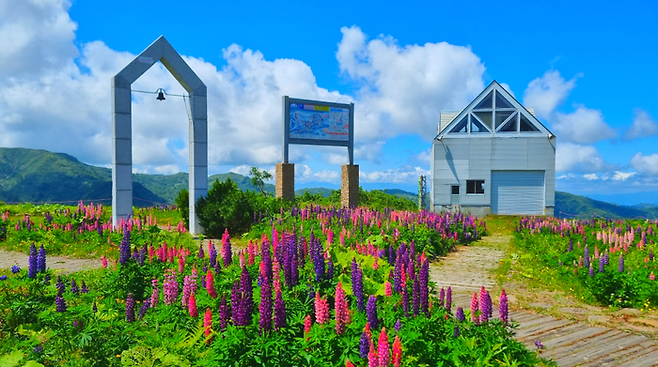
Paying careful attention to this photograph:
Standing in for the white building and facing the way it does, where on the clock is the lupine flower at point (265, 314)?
The lupine flower is roughly at 12 o'clock from the white building.

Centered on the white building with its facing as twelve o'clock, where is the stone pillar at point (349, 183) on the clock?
The stone pillar is roughly at 2 o'clock from the white building.

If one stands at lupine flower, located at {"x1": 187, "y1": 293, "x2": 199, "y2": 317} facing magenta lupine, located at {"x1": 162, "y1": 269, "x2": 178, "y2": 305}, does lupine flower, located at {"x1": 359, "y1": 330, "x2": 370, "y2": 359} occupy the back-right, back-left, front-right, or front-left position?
back-right

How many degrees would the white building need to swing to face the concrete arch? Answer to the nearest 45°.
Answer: approximately 45° to its right

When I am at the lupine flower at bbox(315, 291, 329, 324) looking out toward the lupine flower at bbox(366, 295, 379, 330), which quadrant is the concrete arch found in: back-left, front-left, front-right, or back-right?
back-left

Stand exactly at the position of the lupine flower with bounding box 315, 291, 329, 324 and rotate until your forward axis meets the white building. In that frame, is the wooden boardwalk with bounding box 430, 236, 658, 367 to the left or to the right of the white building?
right

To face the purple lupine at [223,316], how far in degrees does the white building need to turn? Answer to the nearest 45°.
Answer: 0° — it already faces it

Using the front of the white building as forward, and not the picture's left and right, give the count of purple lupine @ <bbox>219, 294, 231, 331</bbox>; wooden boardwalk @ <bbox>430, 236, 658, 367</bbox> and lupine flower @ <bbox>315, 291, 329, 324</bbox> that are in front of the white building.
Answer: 3

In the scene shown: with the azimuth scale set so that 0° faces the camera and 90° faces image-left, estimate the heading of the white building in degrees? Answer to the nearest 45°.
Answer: approximately 0°

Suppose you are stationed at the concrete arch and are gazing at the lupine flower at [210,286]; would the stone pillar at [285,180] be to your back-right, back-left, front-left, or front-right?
back-left
